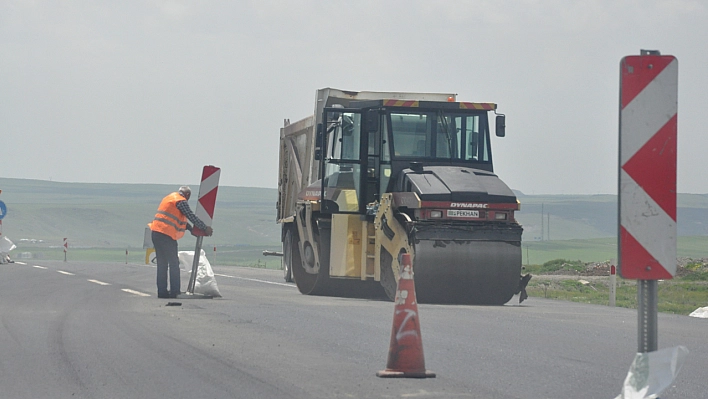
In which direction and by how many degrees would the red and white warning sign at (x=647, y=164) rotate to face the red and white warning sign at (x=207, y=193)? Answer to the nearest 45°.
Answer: approximately 135° to its right

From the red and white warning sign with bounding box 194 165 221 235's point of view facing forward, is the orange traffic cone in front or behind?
in front

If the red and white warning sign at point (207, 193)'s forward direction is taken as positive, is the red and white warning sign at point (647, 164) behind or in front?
in front

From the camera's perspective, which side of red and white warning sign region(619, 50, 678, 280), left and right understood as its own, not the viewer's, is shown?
front

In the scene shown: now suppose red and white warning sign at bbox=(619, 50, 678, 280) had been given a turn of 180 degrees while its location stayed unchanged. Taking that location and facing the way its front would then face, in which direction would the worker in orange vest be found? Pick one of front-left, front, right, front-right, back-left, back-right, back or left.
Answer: front-left

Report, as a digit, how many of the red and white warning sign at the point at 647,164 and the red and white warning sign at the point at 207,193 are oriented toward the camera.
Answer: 2

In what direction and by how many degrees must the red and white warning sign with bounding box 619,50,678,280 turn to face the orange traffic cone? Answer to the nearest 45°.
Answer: approximately 135° to its right

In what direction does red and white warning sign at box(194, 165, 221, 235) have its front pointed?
toward the camera
